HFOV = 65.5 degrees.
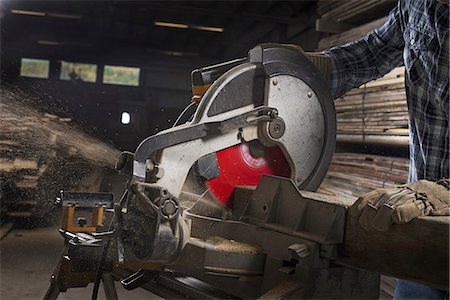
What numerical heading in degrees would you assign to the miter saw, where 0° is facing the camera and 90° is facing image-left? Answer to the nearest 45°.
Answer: approximately 225°

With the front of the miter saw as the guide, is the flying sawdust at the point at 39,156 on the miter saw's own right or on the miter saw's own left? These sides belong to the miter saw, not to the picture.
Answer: on the miter saw's own left
